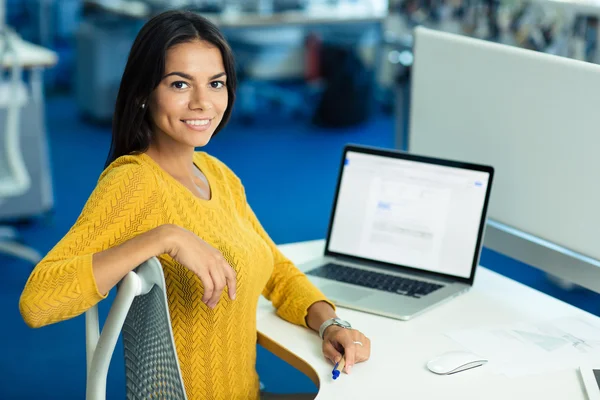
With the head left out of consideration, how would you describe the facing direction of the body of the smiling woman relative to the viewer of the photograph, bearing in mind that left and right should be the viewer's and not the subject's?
facing the viewer and to the right of the viewer

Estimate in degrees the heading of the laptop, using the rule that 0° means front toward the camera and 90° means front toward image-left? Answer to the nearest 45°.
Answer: approximately 45°

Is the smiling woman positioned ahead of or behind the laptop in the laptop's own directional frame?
ahead

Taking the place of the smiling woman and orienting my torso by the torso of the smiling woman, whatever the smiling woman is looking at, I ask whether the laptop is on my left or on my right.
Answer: on my left

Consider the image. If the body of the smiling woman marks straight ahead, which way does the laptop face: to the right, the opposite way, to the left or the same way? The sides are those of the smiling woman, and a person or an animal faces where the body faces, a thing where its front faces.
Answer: to the right

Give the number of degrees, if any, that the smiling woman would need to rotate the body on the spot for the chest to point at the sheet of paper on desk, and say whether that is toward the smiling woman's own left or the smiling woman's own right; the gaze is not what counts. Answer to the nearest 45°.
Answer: approximately 45° to the smiling woman's own left

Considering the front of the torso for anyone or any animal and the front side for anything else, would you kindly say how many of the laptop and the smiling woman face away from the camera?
0
